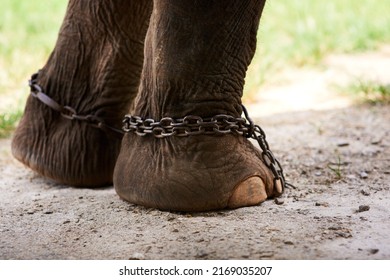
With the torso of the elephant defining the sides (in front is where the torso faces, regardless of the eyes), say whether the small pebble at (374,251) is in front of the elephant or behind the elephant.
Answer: in front
